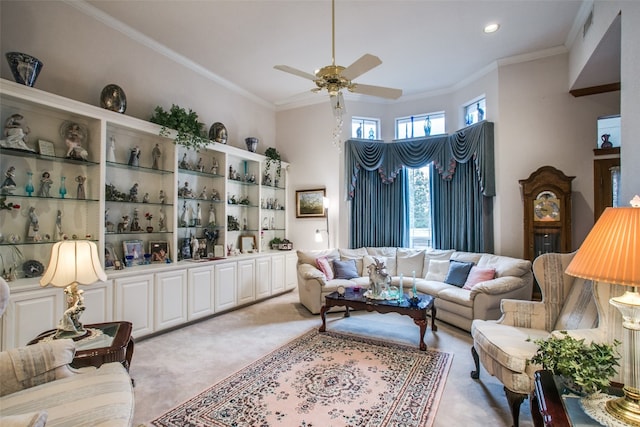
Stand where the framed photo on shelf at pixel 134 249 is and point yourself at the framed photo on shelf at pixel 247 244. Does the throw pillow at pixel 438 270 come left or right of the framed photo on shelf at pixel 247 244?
right

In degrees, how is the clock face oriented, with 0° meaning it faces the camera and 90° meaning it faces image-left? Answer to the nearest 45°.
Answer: approximately 0°

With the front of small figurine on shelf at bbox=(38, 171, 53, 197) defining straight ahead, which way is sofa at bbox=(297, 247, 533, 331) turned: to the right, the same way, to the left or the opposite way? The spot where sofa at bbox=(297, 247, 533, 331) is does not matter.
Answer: to the right

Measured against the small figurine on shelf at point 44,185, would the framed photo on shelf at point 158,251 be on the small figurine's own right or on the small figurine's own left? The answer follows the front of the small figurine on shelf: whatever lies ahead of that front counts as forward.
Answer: on the small figurine's own left

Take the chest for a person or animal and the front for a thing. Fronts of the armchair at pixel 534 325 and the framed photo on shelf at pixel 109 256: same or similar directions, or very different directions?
very different directions

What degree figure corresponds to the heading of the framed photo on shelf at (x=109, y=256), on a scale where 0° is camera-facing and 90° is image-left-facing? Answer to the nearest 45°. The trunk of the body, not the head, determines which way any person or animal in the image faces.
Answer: approximately 315°

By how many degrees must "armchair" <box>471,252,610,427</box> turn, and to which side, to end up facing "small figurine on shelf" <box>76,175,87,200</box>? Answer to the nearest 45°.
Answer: approximately 45° to its right

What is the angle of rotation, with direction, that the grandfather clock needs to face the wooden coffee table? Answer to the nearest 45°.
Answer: approximately 45° to its right

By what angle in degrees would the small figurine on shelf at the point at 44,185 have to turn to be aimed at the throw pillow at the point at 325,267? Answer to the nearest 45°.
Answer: approximately 45° to its left
